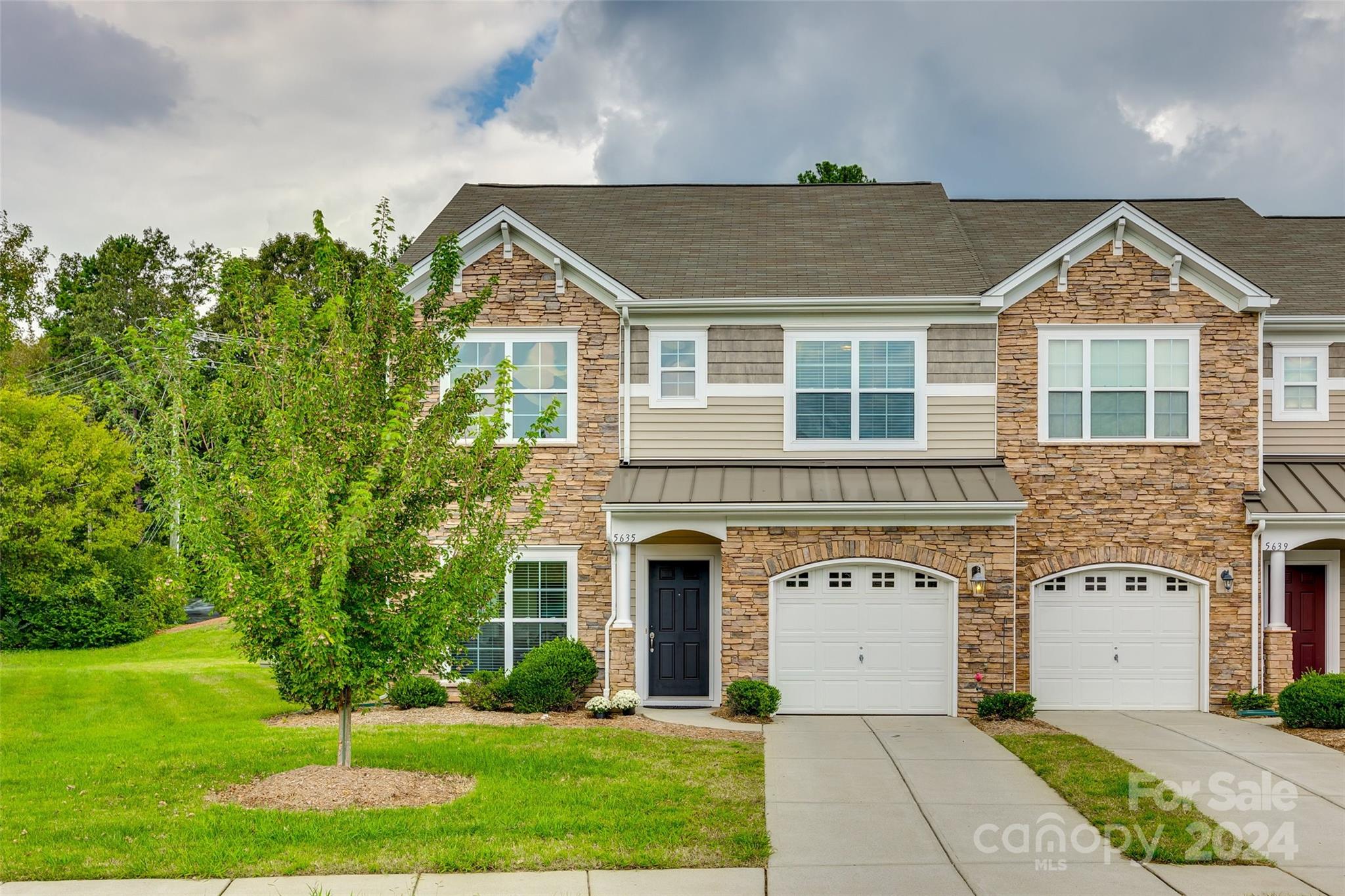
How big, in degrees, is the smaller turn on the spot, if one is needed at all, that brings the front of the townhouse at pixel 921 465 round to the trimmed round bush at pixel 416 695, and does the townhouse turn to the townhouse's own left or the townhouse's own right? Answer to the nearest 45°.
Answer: approximately 90° to the townhouse's own right

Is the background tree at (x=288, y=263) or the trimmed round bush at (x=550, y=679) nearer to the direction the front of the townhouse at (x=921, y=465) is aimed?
the trimmed round bush

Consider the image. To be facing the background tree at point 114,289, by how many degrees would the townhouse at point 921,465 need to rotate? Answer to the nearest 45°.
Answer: approximately 135° to its right

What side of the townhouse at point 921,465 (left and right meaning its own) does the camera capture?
front

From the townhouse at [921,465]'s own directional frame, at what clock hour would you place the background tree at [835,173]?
The background tree is roughly at 6 o'clock from the townhouse.

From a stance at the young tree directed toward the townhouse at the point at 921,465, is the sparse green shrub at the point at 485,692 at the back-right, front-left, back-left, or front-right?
front-left

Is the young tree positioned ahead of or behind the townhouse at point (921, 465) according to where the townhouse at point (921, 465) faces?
ahead

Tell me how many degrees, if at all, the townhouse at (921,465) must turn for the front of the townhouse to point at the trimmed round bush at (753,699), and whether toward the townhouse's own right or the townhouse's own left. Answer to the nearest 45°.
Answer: approximately 45° to the townhouse's own right

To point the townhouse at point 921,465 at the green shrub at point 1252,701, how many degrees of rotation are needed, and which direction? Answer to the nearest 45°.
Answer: approximately 90° to its left
